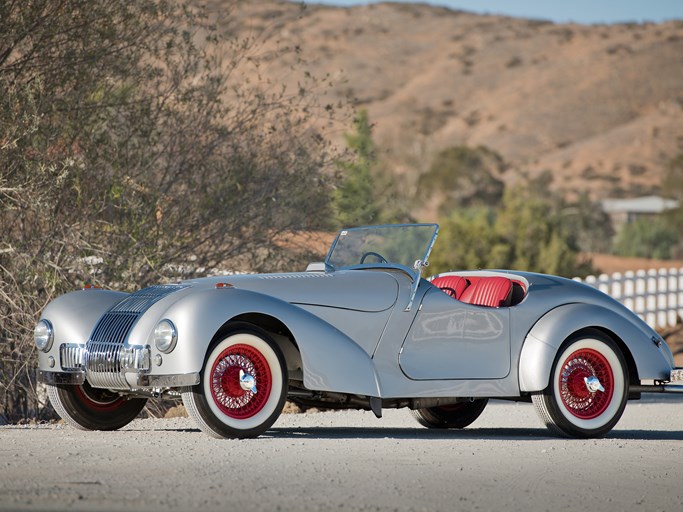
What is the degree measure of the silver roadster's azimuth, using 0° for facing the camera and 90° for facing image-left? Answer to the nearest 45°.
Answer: approximately 45°

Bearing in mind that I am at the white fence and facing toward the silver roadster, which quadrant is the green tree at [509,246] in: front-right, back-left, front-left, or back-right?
back-right

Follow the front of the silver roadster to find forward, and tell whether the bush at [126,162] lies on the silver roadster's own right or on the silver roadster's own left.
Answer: on the silver roadster's own right

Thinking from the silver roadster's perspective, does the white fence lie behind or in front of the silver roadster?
behind

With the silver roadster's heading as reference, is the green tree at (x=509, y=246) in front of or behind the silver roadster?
behind
